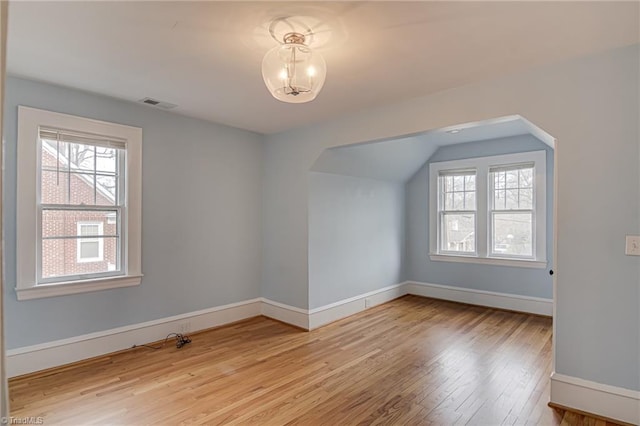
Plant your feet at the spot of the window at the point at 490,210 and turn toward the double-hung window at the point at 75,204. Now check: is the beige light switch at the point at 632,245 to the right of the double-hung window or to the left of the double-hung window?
left

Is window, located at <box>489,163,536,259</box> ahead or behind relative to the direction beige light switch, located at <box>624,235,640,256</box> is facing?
behind

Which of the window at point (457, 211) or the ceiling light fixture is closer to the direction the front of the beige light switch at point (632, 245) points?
the ceiling light fixture

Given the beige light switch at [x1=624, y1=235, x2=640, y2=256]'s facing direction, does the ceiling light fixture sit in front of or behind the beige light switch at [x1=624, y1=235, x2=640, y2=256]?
in front

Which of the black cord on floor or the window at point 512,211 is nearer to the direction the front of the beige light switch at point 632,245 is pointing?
the black cord on floor

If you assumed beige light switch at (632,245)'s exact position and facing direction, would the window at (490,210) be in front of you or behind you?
behind
